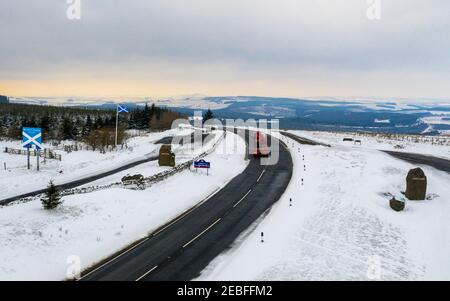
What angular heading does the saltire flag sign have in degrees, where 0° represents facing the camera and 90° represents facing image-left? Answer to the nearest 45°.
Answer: approximately 0°

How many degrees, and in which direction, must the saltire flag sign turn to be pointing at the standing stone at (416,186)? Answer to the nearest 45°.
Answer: approximately 45° to its left

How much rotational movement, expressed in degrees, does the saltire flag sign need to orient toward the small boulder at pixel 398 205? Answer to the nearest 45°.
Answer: approximately 45° to its left
